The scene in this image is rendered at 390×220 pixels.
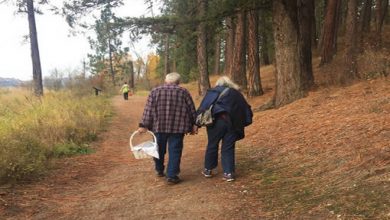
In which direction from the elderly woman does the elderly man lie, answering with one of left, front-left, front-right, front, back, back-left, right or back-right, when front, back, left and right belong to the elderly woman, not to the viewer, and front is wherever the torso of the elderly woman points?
left

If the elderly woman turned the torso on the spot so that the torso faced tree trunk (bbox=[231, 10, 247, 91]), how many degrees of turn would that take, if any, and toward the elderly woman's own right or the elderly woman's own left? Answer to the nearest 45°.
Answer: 0° — they already face it

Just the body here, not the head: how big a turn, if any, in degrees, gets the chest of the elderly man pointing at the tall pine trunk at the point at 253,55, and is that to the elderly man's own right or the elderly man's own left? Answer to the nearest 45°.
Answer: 0° — they already face it

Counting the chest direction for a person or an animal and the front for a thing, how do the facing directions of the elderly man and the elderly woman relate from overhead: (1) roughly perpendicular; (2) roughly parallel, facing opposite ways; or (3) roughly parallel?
roughly parallel

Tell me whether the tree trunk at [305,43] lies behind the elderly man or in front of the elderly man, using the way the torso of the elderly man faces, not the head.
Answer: in front

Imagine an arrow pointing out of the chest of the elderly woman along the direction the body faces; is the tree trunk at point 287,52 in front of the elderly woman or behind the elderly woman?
in front

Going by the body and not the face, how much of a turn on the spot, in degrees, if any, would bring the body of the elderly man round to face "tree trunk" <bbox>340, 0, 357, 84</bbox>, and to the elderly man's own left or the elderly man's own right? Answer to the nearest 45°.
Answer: approximately 45° to the elderly man's own right

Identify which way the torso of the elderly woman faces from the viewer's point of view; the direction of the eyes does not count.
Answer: away from the camera

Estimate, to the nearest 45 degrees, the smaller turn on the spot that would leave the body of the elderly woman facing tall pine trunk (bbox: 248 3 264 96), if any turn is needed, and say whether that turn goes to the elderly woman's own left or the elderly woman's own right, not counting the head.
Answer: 0° — they already face it

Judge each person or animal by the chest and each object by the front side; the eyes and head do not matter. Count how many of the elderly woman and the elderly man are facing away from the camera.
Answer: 2

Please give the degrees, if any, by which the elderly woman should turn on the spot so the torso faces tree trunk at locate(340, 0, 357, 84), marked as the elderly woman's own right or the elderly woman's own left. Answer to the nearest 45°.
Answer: approximately 45° to the elderly woman's own right

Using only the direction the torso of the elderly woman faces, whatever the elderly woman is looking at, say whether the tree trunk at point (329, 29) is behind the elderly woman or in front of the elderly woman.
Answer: in front

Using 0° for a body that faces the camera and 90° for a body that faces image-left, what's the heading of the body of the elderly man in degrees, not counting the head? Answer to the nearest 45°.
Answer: approximately 180°
